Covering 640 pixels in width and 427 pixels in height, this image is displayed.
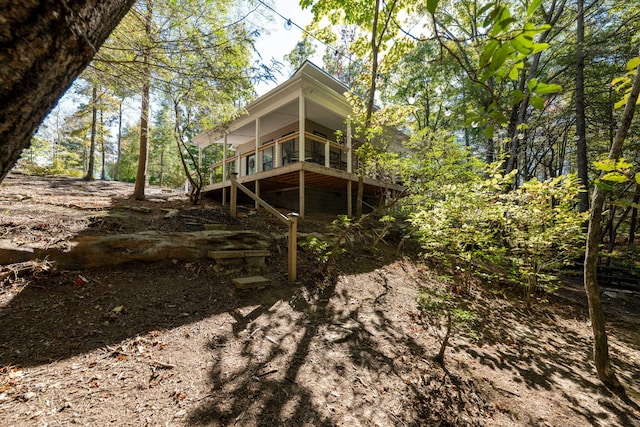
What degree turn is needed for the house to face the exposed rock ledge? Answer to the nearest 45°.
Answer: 0° — it already faces it

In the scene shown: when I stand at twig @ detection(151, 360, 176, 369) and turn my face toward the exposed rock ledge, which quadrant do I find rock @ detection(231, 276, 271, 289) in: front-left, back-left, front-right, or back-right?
front-right

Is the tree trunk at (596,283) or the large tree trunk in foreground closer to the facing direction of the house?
the large tree trunk in foreground

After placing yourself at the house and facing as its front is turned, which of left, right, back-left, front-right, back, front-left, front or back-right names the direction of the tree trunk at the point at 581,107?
back-left

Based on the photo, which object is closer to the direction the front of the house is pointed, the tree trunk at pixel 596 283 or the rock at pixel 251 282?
the rock

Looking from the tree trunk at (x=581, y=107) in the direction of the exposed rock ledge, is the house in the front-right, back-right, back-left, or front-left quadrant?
front-right

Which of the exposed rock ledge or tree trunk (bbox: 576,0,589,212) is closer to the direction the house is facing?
the exposed rock ledge

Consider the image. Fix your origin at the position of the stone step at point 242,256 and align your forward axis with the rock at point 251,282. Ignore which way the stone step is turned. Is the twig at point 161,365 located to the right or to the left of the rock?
right

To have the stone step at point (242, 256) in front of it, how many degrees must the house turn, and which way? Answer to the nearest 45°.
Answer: approximately 45° to its left

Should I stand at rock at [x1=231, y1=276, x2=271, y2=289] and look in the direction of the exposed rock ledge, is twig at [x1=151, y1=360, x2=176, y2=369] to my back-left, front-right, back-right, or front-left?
back-left

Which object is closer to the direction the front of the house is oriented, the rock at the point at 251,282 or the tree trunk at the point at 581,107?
the rock

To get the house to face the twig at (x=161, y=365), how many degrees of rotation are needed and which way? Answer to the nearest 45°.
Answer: approximately 45° to its left

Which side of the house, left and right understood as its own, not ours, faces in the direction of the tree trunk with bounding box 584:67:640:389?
left

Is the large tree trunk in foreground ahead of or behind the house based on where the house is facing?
ahead
